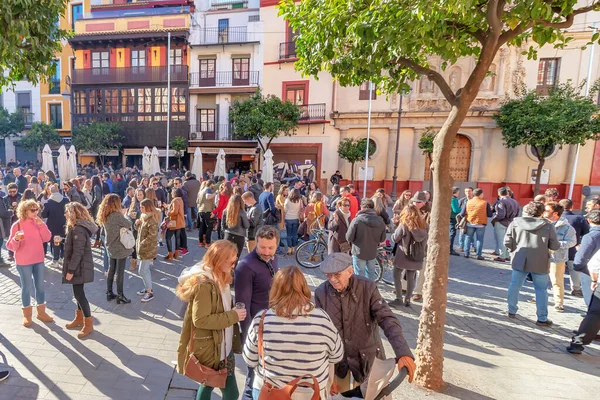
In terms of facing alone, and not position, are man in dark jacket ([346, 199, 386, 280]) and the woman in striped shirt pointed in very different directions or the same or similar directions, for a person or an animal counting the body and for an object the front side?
same or similar directions

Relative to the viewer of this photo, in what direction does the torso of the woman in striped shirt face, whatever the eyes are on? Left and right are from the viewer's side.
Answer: facing away from the viewer

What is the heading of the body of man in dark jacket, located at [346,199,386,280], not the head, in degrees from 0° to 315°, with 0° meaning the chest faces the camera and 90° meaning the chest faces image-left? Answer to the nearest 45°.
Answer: approximately 180°

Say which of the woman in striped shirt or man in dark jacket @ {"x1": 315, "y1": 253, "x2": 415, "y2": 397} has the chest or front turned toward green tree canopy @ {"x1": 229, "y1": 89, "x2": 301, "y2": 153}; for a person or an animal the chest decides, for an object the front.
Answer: the woman in striped shirt

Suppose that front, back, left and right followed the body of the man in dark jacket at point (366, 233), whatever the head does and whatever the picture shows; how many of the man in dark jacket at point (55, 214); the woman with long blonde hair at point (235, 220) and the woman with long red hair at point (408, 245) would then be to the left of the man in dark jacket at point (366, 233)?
2

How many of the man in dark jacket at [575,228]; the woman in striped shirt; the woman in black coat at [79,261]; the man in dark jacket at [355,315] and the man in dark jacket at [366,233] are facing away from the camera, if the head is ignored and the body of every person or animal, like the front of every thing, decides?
2

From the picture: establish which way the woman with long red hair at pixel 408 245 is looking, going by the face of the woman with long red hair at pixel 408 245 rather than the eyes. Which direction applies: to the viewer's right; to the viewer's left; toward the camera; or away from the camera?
away from the camera

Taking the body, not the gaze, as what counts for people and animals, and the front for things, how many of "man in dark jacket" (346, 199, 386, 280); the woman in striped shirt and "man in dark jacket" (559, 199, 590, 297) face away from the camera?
3

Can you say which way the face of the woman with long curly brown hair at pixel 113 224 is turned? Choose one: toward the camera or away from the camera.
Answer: away from the camera

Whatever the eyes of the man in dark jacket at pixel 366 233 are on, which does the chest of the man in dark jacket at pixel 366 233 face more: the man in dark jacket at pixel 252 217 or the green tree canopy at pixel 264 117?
the green tree canopy

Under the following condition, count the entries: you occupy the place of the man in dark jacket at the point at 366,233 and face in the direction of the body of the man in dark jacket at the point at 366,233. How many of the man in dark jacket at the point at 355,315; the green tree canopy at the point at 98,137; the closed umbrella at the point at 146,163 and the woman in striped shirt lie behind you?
2

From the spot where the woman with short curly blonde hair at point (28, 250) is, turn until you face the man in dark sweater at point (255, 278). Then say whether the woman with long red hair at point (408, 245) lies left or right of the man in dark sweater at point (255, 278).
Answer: left

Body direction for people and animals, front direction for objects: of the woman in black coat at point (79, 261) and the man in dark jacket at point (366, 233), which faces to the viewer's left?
the woman in black coat

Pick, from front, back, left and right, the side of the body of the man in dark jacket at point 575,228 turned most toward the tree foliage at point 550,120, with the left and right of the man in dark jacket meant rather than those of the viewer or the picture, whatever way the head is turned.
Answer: right

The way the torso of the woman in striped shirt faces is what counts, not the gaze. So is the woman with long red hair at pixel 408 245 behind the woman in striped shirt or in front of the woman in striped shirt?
in front

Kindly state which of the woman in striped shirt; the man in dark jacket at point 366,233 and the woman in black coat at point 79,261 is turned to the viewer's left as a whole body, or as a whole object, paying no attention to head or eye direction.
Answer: the woman in black coat

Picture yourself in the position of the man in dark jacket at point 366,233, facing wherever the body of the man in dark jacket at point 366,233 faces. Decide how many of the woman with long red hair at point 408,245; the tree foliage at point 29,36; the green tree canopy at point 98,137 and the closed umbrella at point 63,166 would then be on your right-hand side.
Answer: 1
